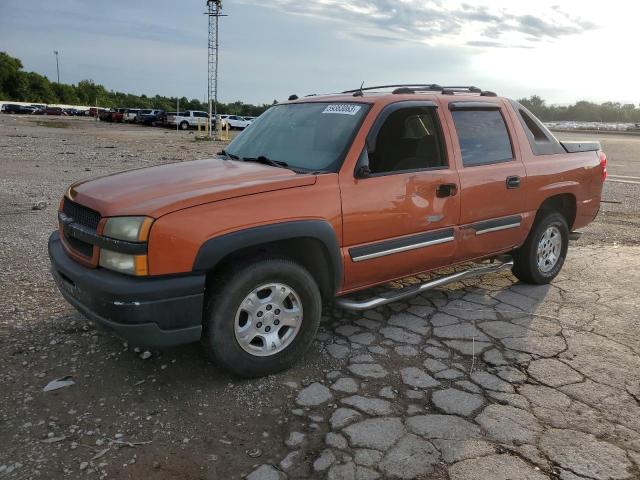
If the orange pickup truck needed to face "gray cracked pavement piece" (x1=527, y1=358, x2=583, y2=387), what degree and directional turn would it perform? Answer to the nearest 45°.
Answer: approximately 135° to its left

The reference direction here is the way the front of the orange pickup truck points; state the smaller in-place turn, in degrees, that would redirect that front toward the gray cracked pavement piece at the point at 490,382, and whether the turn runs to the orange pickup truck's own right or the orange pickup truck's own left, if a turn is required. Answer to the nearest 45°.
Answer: approximately 135° to the orange pickup truck's own left

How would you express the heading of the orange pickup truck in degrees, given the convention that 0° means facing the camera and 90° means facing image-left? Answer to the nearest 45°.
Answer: approximately 45°

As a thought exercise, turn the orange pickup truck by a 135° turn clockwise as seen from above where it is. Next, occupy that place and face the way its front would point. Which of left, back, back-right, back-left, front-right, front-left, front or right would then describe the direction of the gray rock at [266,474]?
back

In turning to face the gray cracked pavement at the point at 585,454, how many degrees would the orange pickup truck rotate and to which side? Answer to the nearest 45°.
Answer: approximately 90° to its left
